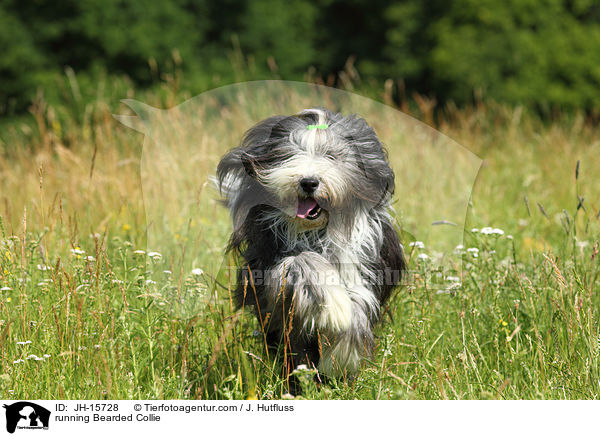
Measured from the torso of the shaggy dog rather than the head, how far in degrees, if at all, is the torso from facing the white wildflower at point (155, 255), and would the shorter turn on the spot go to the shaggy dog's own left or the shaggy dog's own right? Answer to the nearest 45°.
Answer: approximately 135° to the shaggy dog's own right

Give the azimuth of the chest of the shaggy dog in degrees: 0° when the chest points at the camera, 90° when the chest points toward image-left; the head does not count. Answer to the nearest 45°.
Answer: approximately 0°
